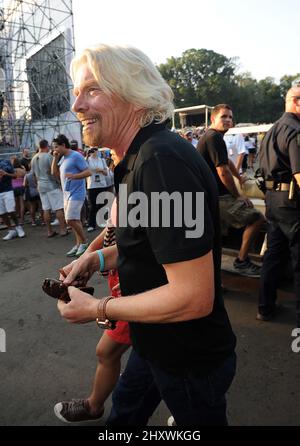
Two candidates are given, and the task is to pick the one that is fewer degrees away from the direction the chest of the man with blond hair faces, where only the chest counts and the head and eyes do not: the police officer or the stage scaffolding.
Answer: the stage scaffolding

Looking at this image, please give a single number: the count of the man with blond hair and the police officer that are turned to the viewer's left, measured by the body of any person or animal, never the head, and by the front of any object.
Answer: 1

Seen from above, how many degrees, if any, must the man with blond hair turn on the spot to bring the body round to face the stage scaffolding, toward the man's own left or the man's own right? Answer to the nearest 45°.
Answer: approximately 90° to the man's own right

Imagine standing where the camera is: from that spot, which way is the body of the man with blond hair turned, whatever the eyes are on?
to the viewer's left
